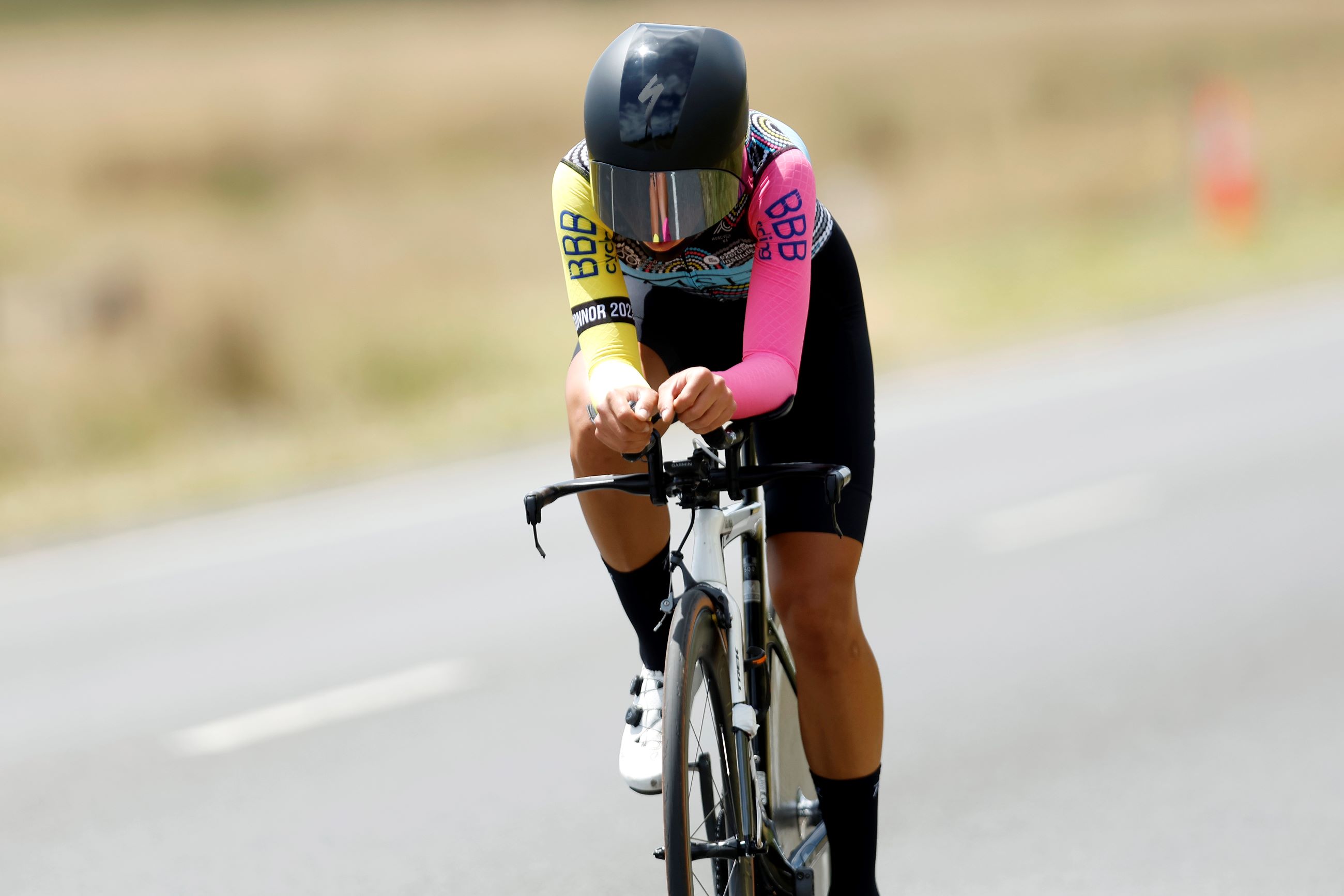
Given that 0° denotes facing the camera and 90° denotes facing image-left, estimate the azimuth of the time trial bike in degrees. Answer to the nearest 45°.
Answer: approximately 0°

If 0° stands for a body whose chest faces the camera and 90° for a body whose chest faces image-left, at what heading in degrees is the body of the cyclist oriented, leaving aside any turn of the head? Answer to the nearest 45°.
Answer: approximately 0°
